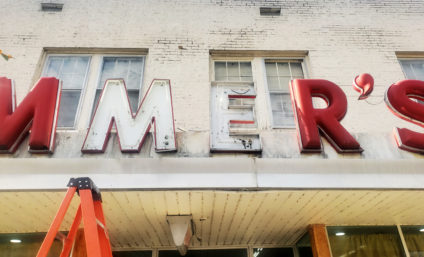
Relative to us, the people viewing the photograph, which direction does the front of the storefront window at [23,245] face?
facing the viewer

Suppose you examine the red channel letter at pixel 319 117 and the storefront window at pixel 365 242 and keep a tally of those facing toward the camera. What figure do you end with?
2

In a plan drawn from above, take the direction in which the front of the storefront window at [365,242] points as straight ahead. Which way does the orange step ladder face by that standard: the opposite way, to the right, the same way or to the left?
to the left

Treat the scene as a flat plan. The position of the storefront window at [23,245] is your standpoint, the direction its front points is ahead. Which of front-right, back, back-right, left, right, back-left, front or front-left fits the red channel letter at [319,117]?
front-left

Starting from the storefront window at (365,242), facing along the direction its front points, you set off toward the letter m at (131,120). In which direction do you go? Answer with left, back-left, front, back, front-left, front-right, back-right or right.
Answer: front-right

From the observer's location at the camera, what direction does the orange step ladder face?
facing the viewer and to the right of the viewer

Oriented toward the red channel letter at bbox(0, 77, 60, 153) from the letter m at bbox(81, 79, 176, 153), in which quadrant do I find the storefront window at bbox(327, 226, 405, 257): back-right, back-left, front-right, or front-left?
back-right
